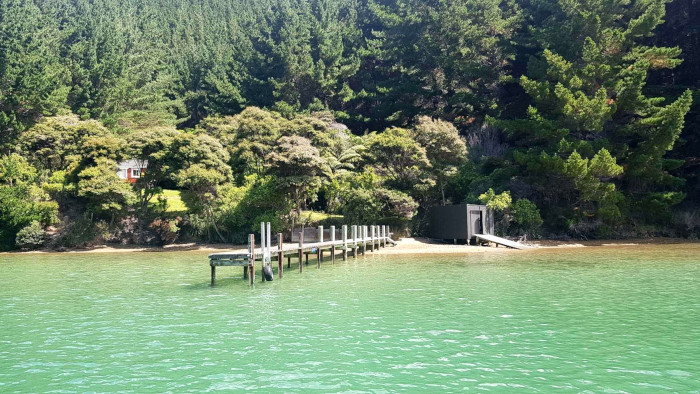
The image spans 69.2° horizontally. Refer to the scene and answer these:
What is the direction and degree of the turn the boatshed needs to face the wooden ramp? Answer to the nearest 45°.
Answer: approximately 45° to its left

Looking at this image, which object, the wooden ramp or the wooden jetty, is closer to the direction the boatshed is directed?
the wooden ramp

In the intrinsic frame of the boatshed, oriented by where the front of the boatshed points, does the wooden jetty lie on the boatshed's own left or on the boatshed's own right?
on the boatshed's own right
